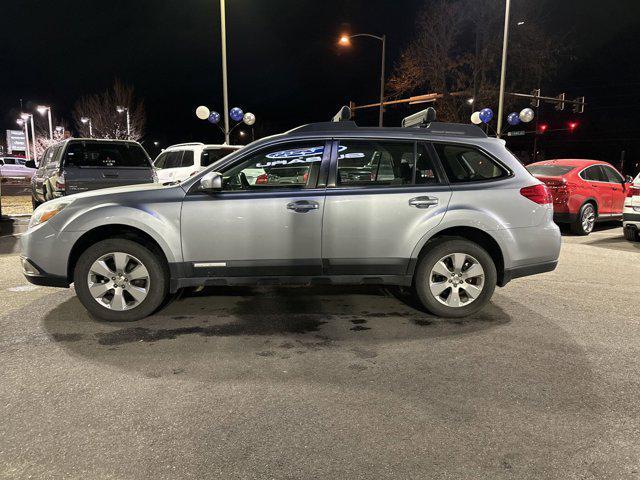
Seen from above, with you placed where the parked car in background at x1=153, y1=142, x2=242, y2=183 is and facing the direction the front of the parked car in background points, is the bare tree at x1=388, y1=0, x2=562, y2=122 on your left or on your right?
on your right

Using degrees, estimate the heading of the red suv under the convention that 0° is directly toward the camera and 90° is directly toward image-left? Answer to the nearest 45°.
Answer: approximately 225°

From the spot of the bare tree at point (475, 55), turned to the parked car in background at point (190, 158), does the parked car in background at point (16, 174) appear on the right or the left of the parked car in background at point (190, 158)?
right

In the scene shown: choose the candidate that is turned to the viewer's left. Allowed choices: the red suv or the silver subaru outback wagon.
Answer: the silver subaru outback wagon

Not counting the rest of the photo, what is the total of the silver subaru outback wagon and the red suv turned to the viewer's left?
1

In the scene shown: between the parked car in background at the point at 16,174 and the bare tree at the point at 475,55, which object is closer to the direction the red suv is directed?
the bare tree

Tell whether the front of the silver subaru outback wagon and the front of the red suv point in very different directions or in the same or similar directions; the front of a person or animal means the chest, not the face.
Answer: very different directions

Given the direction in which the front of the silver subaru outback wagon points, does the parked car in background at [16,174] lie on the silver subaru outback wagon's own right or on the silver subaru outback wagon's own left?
on the silver subaru outback wagon's own right

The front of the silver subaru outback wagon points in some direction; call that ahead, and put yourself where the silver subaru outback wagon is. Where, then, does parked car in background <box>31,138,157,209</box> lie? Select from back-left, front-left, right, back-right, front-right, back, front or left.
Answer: front-right

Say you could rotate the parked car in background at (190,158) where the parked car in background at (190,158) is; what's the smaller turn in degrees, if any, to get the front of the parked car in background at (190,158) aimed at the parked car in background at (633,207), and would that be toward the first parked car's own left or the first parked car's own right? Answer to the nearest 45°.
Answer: approximately 180°

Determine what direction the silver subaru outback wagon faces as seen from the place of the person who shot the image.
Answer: facing to the left of the viewer

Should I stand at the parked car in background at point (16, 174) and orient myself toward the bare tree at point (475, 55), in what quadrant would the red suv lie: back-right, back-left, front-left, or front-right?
front-right

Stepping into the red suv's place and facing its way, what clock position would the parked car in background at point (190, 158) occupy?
The parked car in background is roughly at 7 o'clock from the red suv.

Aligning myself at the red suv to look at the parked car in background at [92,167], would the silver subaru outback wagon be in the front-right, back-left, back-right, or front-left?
front-left

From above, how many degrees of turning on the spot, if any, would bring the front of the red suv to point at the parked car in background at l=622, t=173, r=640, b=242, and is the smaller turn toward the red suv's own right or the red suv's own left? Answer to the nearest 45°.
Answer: approximately 90° to the red suv's own right
